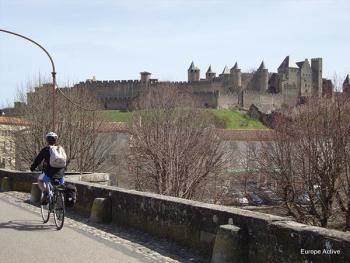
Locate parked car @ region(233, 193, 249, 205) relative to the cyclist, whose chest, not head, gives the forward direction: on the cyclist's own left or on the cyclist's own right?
on the cyclist's own right

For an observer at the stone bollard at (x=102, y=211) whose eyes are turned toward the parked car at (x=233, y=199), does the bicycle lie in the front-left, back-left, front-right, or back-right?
back-left

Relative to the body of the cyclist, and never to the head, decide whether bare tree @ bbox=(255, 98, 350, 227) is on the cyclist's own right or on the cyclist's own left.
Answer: on the cyclist's own right

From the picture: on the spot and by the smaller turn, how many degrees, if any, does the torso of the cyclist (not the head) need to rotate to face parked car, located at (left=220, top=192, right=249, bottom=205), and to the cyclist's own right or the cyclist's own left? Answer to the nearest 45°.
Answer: approximately 90° to the cyclist's own right

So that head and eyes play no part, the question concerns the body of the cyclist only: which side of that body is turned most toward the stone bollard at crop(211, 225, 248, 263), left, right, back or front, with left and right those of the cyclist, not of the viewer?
back

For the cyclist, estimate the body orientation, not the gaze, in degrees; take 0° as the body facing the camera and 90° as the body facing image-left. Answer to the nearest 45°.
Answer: approximately 135°
